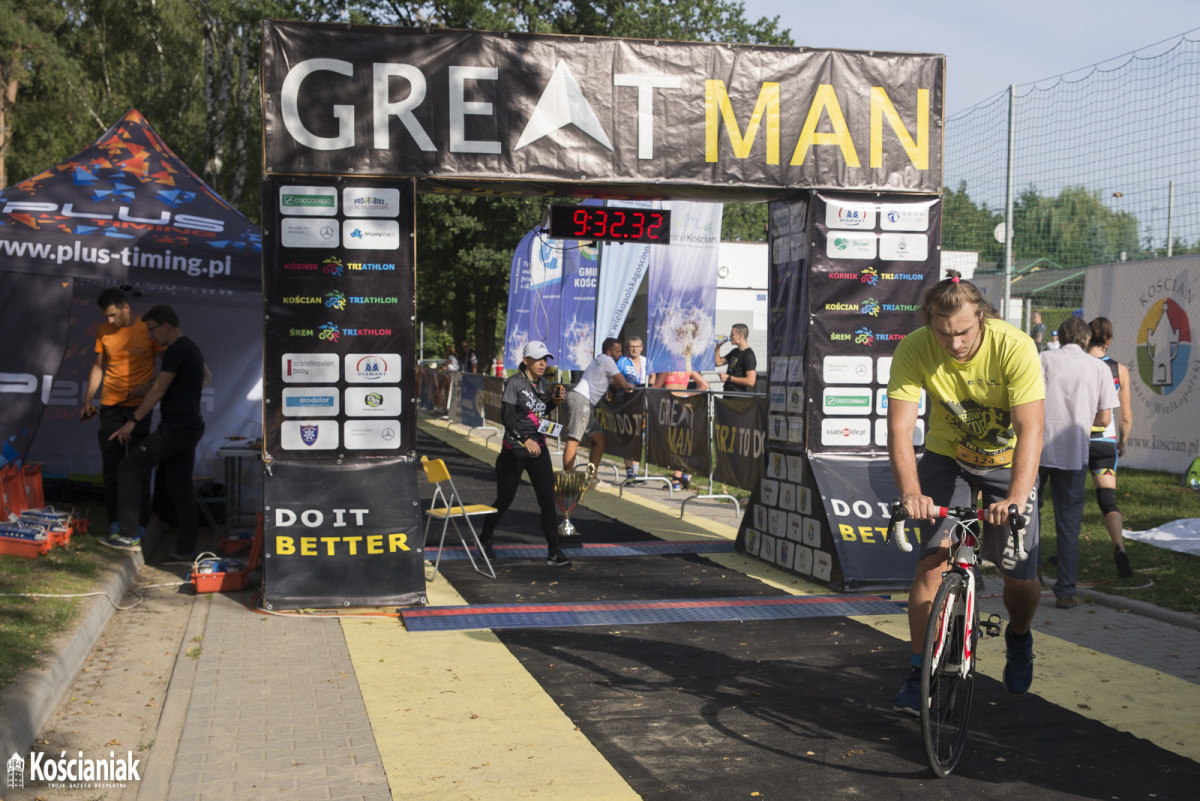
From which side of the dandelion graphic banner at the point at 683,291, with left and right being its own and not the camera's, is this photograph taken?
front

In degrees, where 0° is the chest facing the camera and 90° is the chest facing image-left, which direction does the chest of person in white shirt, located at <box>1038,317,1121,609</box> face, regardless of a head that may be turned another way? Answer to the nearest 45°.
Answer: approximately 180°

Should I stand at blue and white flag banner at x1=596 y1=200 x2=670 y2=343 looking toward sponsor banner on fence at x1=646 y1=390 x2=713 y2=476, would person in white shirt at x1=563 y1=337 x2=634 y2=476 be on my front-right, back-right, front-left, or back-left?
front-right

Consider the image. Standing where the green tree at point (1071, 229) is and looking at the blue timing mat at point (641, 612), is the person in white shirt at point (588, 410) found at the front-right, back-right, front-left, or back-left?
front-right

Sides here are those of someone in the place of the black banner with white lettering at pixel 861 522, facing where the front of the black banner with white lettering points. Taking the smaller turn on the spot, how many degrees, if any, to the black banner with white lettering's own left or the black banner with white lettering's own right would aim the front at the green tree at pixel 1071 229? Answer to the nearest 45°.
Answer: approximately 180°

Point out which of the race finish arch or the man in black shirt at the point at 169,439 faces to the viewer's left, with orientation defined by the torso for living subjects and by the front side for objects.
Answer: the man in black shirt

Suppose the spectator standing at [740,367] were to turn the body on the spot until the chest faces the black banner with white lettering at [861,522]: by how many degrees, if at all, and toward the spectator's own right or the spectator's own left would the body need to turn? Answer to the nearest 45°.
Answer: approximately 45° to the spectator's own left

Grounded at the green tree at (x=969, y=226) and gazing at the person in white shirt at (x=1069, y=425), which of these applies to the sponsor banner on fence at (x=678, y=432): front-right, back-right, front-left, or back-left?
front-right

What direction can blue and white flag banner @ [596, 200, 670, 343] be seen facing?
toward the camera

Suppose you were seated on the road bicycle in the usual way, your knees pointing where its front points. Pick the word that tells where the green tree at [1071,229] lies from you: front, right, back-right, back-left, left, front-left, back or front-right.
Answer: back

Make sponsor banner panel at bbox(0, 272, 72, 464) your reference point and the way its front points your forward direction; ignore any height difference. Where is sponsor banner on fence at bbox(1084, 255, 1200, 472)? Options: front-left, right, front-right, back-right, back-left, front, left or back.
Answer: left

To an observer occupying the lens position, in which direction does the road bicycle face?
facing the viewer

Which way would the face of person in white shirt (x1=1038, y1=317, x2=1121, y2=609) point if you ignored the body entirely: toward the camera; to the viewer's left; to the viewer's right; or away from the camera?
away from the camera

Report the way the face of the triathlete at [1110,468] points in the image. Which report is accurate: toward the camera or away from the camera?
away from the camera
